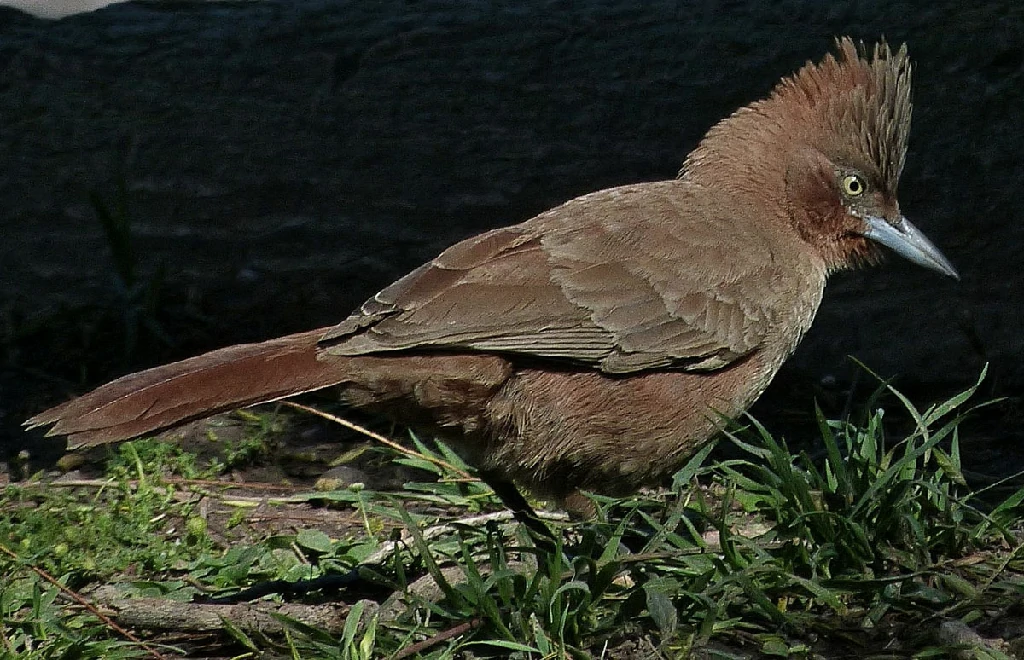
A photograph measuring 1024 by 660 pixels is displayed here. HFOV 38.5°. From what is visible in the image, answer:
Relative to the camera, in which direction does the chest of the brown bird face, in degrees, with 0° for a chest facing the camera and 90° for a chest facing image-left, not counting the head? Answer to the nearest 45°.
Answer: approximately 270°
